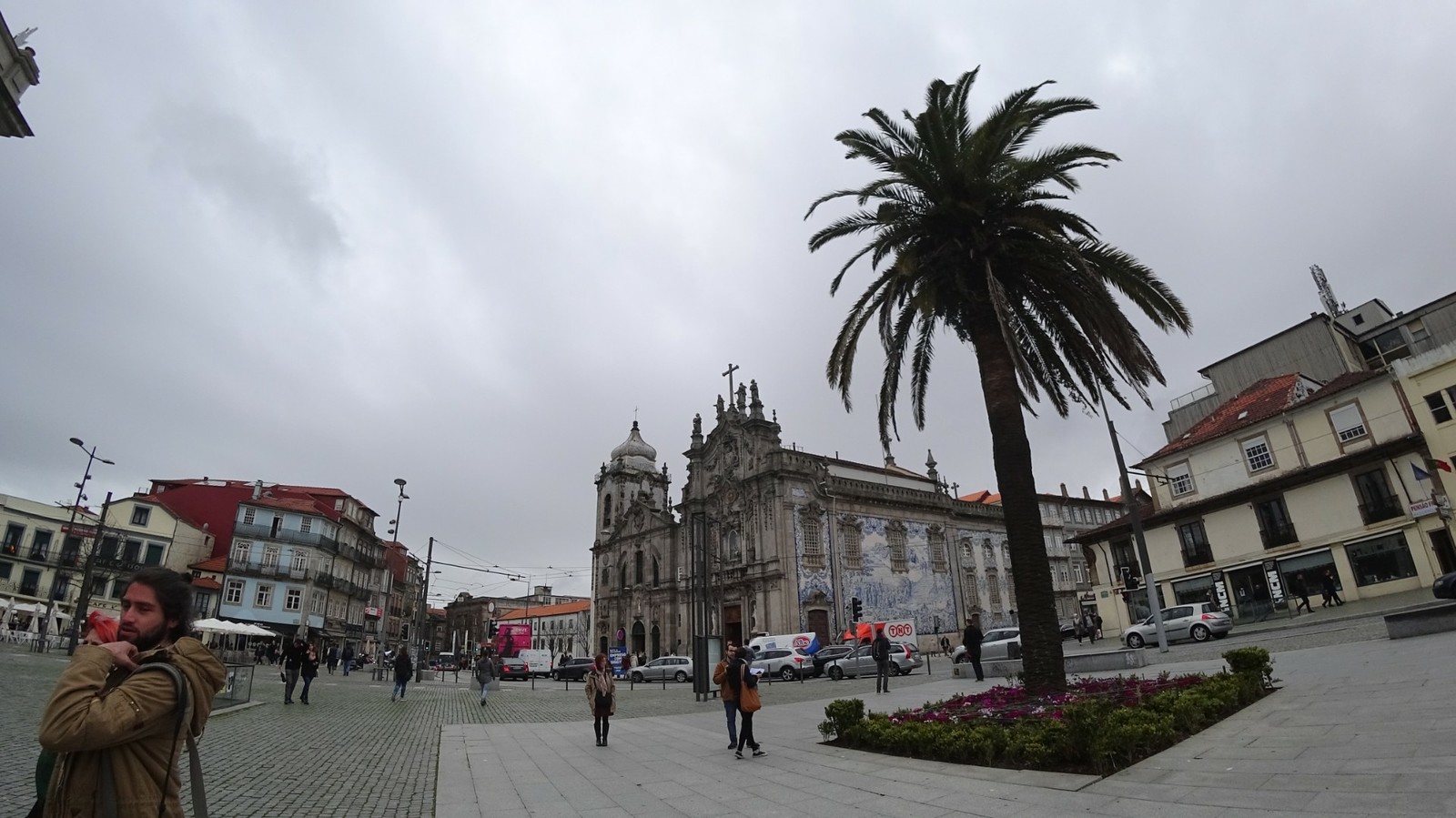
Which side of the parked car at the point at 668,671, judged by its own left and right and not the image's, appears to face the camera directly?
left

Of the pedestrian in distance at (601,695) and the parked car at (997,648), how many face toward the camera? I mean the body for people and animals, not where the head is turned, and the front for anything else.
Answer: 1

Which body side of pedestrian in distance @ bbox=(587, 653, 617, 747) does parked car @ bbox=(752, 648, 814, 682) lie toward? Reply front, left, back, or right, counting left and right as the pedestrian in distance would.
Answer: back

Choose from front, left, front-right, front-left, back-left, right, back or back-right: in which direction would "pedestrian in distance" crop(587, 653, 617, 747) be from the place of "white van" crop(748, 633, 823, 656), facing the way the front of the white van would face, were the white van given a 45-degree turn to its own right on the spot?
back-left

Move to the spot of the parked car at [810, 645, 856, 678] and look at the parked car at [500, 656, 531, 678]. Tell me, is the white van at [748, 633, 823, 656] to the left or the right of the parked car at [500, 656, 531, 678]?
right

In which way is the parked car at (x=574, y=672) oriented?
to the viewer's left

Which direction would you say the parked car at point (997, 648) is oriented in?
to the viewer's left

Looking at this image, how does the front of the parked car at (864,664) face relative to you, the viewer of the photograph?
facing to the left of the viewer

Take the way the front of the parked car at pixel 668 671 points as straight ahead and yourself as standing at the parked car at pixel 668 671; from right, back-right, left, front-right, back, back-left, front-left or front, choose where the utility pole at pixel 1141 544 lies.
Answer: back-left

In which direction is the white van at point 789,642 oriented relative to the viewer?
to the viewer's left

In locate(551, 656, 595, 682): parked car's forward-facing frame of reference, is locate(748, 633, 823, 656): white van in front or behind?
behind

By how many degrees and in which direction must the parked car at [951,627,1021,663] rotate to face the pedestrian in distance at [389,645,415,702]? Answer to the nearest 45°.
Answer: approximately 45° to its left

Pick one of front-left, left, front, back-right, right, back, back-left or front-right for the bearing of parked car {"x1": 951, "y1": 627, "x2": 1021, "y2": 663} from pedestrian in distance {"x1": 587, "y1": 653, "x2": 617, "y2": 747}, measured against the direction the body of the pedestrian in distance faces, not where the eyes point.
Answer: back-left
